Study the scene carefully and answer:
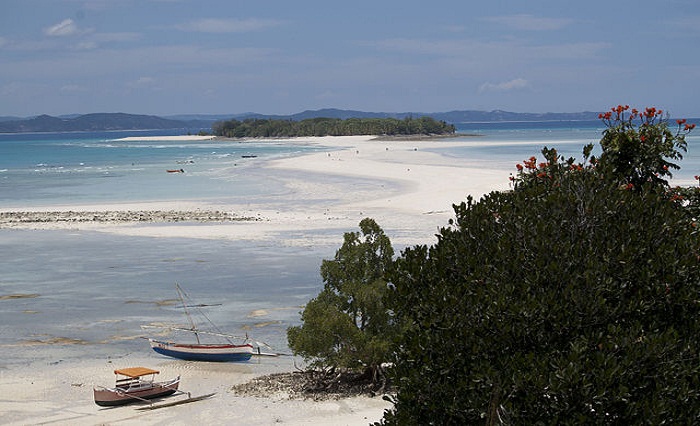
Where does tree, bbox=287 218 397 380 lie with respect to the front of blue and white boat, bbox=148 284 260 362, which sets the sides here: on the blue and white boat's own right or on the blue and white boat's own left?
on the blue and white boat's own left

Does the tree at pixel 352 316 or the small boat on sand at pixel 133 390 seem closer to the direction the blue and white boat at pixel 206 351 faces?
the small boat on sand

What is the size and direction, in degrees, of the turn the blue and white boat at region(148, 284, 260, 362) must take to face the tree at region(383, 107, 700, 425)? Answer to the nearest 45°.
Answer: approximately 90° to its left

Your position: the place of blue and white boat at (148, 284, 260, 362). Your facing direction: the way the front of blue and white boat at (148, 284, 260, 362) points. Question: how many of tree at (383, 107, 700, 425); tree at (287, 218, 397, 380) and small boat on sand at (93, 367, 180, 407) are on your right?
0

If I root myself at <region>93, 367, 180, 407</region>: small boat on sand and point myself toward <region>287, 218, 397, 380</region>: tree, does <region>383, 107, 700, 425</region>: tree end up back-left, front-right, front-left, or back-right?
front-right

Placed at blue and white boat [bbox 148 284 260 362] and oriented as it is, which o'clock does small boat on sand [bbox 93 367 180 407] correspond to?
The small boat on sand is roughly at 10 o'clock from the blue and white boat.

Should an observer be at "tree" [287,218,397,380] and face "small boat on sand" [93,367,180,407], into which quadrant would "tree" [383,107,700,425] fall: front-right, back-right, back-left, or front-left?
back-left

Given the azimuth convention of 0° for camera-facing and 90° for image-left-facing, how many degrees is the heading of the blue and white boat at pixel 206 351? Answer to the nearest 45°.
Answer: approximately 90°

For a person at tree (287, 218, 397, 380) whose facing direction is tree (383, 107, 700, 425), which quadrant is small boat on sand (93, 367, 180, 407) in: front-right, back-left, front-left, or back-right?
back-right

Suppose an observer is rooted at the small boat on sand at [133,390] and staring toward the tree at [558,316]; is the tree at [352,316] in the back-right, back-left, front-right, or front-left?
front-left
